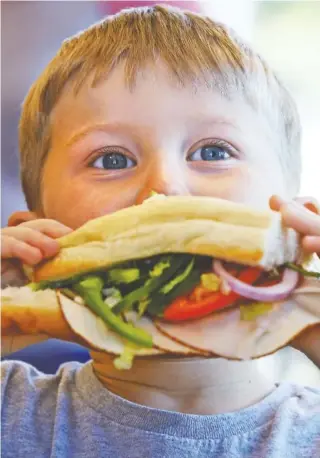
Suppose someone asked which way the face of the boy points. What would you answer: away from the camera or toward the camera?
toward the camera

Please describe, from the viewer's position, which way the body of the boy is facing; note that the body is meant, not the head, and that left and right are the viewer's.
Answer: facing the viewer
